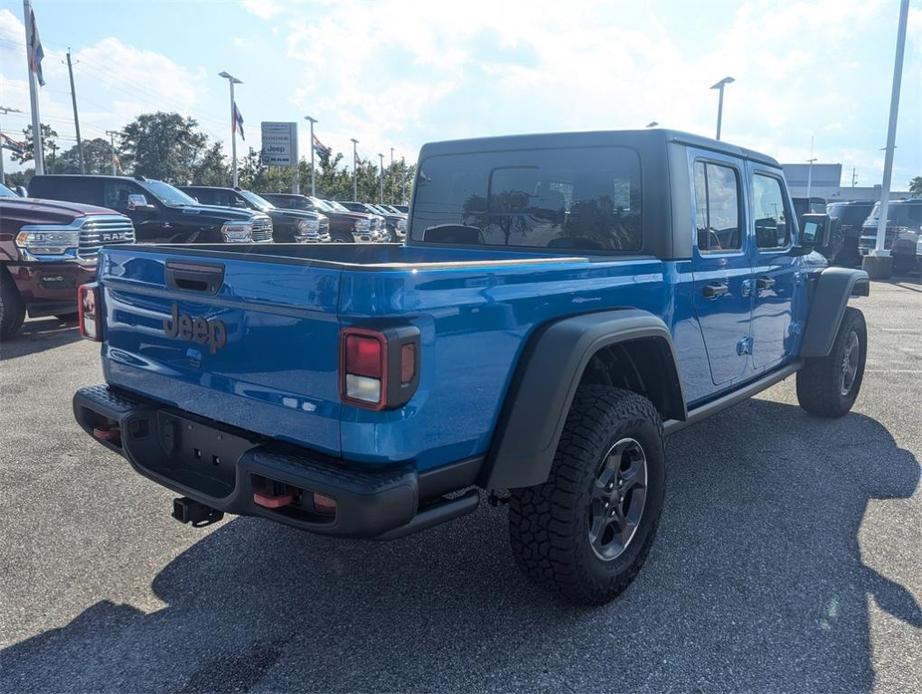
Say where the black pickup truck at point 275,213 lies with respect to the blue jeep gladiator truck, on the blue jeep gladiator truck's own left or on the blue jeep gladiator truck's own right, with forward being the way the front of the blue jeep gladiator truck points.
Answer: on the blue jeep gladiator truck's own left

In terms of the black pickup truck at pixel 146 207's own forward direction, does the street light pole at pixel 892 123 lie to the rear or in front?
in front

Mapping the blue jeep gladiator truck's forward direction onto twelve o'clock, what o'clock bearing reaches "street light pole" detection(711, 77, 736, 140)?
The street light pole is roughly at 11 o'clock from the blue jeep gladiator truck.

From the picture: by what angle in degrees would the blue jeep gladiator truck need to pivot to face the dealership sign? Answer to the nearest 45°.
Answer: approximately 45° to its left

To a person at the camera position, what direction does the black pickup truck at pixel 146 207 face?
facing the viewer and to the right of the viewer

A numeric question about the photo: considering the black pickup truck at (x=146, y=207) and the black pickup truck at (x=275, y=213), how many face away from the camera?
0

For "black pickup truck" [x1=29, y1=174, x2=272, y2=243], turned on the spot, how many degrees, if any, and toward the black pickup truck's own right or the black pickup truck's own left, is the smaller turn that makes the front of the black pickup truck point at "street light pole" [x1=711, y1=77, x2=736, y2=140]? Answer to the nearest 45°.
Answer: approximately 90° to the black pickup truck's own left

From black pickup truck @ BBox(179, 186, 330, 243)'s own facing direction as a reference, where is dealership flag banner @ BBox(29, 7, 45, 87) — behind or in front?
behind

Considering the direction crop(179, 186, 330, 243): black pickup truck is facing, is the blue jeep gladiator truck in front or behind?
in front

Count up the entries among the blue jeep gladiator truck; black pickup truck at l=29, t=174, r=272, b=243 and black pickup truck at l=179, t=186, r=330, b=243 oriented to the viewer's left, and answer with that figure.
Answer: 0

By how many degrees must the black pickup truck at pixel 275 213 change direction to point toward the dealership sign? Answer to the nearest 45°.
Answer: approximately 135° to its left

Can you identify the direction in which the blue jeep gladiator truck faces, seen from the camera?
facing away from the viewer and to the right of the viewer

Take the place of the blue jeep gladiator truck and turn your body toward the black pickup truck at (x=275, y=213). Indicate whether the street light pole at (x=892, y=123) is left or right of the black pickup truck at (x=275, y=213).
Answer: right

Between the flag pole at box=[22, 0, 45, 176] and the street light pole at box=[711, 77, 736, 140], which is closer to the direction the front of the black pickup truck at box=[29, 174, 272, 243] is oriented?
the street light pole

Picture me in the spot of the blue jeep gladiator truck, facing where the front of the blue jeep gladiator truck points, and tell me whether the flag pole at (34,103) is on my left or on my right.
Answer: on my left

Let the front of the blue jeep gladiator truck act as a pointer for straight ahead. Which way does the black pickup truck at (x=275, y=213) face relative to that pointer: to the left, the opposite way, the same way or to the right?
to the right
